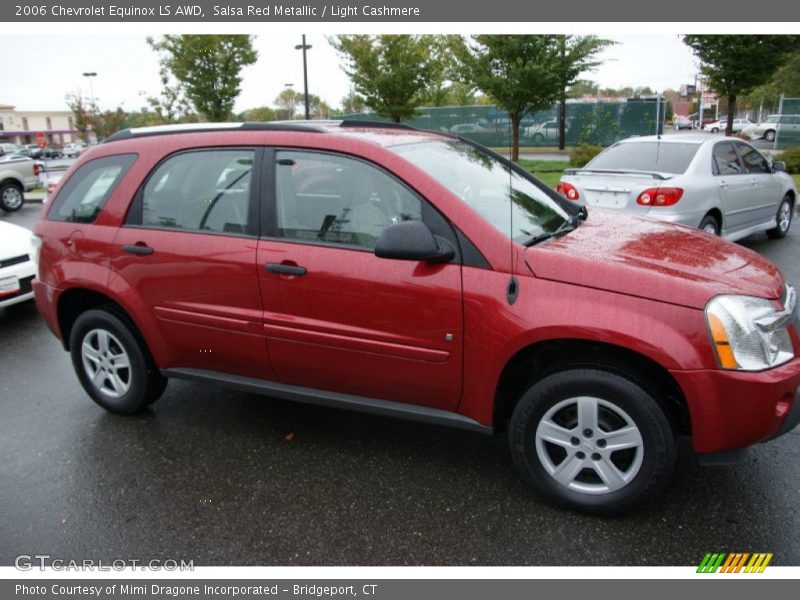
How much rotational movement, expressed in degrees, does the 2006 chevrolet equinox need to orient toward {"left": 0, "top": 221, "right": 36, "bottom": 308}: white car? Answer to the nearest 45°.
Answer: approximately 180°

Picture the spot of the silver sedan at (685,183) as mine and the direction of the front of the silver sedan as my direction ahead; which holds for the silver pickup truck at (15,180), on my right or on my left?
on my left

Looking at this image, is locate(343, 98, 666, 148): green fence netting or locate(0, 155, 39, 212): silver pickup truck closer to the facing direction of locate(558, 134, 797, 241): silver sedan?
the green fence netting

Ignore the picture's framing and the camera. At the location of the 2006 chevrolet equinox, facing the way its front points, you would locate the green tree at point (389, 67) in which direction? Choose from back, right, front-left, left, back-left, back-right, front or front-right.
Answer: back-left

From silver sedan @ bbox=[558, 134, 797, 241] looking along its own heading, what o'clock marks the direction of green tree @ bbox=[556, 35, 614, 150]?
The green tree is roughly at 10 o'clock from the silver sedan.

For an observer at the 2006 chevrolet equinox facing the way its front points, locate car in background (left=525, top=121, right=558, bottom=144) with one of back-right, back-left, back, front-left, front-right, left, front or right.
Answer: back-left

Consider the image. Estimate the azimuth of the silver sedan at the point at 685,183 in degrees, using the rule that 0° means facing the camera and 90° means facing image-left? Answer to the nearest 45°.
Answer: approximately 225°

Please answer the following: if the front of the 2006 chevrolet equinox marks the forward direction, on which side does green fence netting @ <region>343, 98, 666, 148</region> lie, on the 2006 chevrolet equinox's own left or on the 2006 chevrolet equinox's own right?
on the 2006 chevrolet equinox's own left

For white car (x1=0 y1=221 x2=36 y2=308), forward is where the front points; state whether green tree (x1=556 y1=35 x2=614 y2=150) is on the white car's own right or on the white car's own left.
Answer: on the white car's own left

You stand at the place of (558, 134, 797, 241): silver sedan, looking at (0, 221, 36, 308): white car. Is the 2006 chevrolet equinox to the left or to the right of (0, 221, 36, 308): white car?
left
